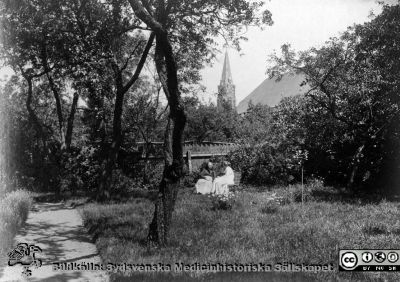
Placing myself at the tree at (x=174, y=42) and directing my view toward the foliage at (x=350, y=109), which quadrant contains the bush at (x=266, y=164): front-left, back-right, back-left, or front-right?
front-left

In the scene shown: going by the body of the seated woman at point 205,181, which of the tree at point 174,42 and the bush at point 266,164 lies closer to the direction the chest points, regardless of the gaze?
the tree

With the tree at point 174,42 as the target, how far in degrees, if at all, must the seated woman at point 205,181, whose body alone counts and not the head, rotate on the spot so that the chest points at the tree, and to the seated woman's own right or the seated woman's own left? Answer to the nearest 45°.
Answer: approximately 45° to the seated woman's own right

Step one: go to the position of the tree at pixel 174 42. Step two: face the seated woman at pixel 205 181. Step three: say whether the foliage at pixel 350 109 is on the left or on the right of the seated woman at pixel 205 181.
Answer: right

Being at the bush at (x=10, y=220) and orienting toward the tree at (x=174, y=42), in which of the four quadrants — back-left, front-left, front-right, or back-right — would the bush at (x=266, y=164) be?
front-left

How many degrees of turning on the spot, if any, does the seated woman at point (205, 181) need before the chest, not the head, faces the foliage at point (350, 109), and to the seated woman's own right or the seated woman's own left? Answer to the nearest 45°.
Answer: approximately 135° to the seated woman's own left

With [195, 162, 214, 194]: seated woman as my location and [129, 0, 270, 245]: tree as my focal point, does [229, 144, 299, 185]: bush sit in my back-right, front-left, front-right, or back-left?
back-left

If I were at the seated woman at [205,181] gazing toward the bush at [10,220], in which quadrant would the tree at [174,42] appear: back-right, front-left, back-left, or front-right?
front-left

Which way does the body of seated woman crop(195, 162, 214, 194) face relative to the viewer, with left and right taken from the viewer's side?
facing the viewer and to the left of the viewer

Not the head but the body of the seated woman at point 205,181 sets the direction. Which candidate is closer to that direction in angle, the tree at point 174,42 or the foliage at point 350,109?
the tree
